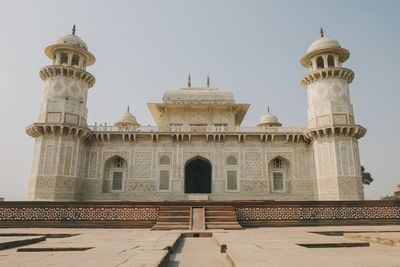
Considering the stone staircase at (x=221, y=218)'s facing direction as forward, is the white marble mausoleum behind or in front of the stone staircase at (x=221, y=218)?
behind

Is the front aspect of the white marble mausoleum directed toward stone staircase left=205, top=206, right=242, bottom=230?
yes

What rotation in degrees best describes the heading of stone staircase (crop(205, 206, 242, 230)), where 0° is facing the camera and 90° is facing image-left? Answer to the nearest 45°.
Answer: approximately 0°

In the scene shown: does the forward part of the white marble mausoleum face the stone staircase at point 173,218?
yes

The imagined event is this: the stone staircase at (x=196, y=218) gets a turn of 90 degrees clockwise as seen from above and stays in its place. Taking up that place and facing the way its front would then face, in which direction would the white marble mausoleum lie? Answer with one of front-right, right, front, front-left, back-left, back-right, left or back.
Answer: right

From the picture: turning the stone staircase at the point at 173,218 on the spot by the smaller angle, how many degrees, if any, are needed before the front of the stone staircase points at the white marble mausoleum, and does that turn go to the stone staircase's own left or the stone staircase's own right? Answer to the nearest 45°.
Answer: approximately 180°

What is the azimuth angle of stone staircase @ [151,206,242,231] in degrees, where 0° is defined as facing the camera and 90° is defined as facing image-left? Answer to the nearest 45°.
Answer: approximately 0°
